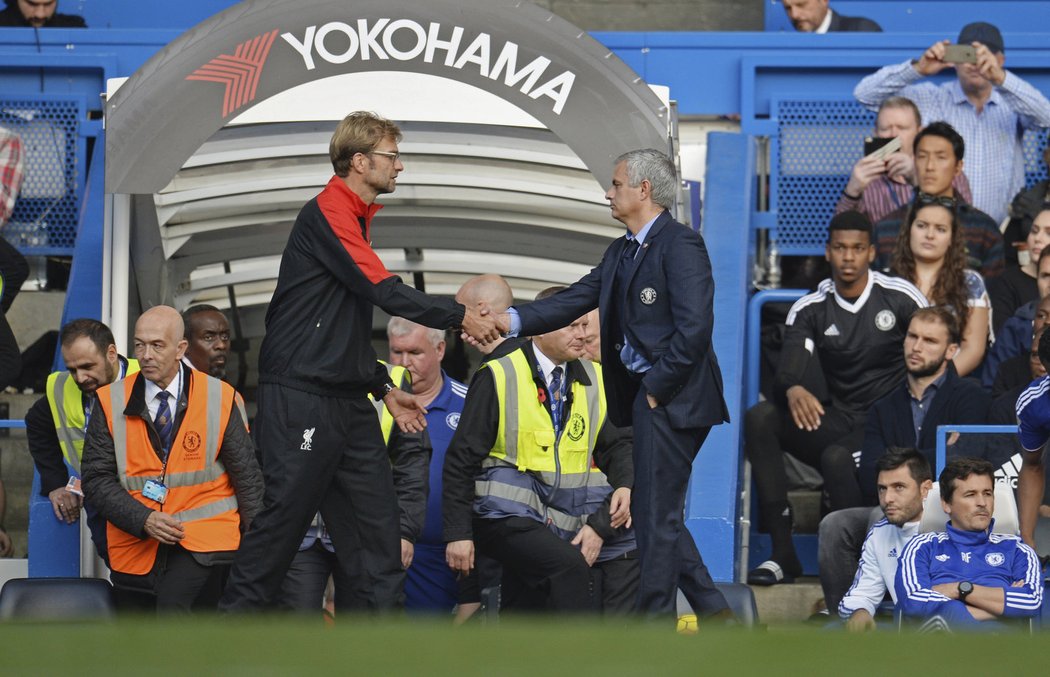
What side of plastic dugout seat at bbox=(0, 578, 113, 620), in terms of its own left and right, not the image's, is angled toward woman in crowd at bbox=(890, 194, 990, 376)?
left

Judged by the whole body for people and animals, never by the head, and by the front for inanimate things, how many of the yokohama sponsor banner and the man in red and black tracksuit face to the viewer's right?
1

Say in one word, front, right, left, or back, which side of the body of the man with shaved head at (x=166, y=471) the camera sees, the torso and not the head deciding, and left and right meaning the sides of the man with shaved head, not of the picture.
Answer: front

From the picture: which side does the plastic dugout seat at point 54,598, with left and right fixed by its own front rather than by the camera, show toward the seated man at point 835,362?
left

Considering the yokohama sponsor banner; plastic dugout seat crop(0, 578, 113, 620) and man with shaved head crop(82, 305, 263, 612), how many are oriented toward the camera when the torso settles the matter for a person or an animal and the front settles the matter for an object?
3

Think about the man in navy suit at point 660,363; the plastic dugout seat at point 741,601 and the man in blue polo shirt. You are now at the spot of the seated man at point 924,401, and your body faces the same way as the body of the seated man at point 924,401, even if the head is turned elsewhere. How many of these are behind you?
0

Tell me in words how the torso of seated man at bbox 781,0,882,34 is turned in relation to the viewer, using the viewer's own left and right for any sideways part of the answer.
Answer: facing the viewer and to the left of the viewer

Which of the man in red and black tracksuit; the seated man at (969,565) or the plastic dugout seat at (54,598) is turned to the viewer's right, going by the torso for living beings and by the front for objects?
the man in red and black tracksuit

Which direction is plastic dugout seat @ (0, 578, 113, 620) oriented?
toward the camera

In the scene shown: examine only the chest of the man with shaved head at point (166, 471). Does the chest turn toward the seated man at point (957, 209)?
no

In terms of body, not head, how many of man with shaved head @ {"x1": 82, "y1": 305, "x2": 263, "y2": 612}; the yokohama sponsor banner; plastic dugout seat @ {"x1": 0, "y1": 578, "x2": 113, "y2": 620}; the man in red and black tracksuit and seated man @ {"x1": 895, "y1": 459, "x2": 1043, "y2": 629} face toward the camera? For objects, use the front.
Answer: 4

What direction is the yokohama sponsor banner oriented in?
toward the camera

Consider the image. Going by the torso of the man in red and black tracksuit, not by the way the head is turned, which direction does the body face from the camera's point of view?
to the viewer's right
